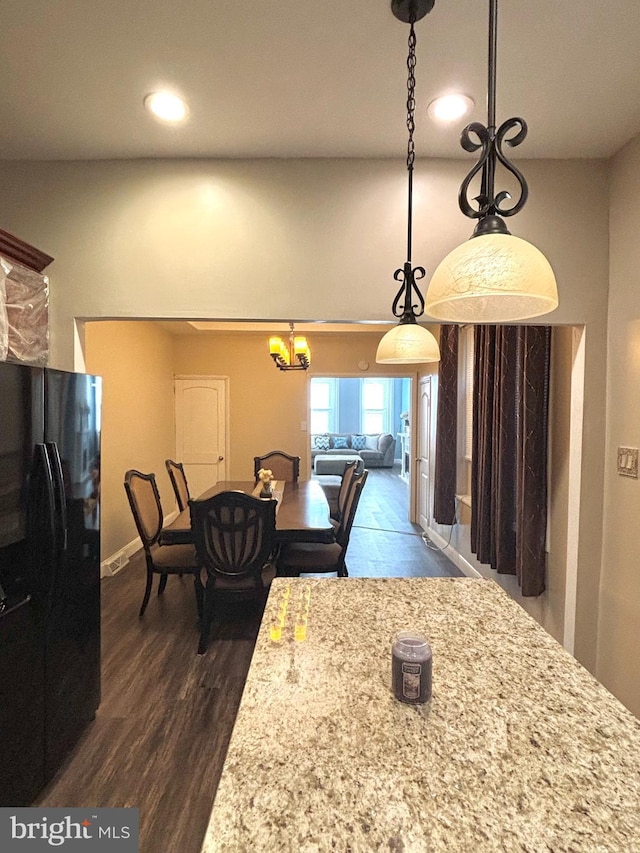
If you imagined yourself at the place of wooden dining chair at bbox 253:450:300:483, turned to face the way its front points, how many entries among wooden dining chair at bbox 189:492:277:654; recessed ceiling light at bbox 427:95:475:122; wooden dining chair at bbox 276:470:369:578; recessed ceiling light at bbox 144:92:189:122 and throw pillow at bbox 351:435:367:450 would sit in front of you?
4

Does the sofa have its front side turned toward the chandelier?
yes

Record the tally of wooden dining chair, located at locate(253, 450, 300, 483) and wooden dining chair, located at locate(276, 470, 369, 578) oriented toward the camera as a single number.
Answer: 1

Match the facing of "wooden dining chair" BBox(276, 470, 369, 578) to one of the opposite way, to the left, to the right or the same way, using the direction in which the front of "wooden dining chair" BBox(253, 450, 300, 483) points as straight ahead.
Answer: to the right

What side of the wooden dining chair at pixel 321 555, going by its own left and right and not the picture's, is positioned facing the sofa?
right

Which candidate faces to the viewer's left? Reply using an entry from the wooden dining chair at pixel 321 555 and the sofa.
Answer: the wooden dining chair

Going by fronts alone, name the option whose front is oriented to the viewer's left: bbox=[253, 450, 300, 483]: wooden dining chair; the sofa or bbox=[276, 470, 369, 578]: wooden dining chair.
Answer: bbox=[276, 470, 369, 578]: wooden dining chair

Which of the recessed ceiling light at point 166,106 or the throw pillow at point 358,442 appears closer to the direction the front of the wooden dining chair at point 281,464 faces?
the recessed ceiling light

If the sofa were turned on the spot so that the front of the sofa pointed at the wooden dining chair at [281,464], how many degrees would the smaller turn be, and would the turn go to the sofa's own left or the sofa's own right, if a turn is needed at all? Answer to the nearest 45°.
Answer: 0° — it already faces it

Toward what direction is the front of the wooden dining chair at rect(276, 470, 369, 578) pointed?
to the viewer's left

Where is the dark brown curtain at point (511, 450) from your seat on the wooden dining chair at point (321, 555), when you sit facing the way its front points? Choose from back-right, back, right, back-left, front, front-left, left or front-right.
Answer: back

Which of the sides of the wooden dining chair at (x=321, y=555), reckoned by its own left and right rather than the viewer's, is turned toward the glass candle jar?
left
